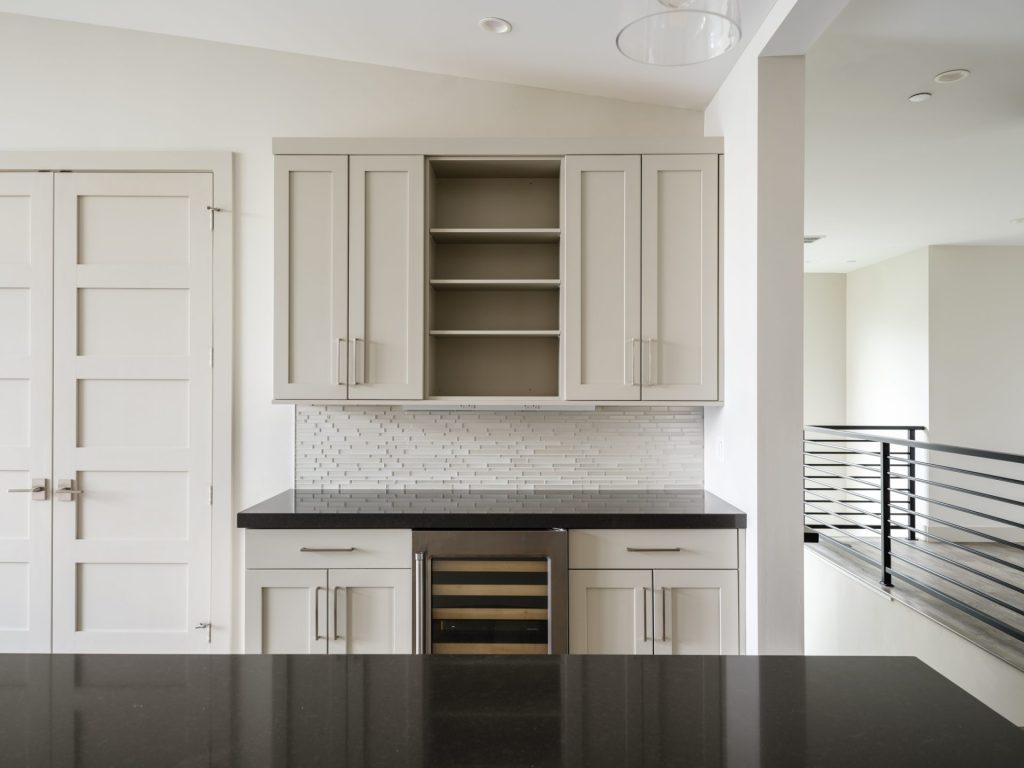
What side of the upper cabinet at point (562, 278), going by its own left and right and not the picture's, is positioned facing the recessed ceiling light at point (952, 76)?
left

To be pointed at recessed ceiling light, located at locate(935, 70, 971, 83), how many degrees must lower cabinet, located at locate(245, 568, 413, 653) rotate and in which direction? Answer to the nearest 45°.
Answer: approximately 90° to its left

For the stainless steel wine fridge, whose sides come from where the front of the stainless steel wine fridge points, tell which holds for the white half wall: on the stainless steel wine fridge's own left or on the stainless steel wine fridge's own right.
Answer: on the stainless steel wine fridge's own left

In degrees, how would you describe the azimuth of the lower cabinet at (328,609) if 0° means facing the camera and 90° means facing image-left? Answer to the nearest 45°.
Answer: approximately 0°

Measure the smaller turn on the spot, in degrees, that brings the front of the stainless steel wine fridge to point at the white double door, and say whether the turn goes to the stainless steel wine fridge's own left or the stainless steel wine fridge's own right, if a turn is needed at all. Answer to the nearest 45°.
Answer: approximately 90° to the stainless steel wine fridge's own right

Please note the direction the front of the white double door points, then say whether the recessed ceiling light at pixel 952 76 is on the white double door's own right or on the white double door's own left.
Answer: on the white double door's own left
